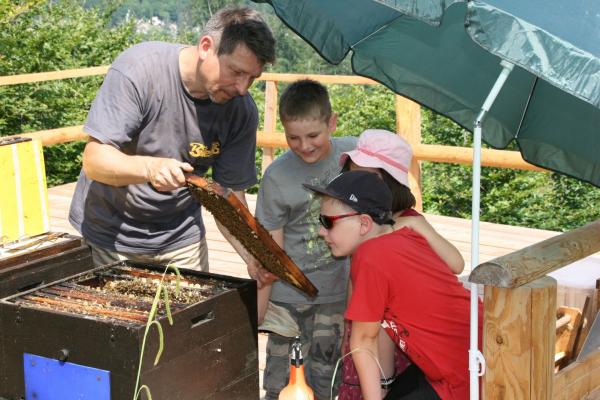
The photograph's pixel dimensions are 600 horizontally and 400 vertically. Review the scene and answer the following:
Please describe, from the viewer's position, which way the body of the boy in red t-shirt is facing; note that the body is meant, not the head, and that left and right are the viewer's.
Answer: facing to the left of the viewer

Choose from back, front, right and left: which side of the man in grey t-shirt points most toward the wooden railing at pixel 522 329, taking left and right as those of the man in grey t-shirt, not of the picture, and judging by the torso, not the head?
front

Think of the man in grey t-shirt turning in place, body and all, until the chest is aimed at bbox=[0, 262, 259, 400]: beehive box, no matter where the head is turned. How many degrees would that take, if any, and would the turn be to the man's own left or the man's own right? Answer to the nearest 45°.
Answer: approximately 45° to the man's own right

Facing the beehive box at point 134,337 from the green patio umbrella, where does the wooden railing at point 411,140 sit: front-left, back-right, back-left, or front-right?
back-right

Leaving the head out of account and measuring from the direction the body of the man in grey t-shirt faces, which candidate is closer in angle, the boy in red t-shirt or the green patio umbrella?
the boy in red t-shirt

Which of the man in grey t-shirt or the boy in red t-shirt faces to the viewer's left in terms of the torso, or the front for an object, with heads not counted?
the boy in red t-shirt

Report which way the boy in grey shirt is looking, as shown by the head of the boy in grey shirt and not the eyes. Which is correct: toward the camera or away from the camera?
toward the camera

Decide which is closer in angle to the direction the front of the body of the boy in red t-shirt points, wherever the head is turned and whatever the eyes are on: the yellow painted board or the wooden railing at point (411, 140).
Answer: the yellow painted board

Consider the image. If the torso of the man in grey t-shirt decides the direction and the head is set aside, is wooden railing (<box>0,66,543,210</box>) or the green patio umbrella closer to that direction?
the green patio umbrella

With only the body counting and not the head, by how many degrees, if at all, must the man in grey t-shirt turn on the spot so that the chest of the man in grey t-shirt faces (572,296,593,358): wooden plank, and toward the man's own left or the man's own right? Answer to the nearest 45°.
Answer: approximately 45° to the man's own left

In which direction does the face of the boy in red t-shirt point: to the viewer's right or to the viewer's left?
to the viewer's left

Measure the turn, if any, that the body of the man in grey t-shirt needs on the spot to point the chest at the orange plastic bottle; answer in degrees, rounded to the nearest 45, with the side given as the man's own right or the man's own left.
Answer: approximately 45° to the man's own right
